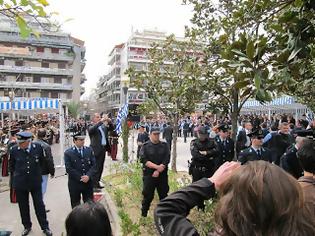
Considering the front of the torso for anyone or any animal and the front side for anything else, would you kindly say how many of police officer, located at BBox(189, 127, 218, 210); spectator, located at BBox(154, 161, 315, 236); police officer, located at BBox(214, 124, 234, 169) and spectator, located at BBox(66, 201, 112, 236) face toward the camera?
2

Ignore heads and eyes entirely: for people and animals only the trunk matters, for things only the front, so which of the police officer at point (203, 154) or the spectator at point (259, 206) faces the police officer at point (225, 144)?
the spectator

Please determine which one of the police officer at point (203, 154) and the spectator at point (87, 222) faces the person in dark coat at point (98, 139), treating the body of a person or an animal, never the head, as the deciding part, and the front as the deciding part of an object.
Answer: the spectator

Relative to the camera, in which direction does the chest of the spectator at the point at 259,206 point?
away from the camera

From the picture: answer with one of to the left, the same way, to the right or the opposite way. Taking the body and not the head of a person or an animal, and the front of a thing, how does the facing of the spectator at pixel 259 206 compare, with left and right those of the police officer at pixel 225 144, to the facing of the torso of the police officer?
the opposite way

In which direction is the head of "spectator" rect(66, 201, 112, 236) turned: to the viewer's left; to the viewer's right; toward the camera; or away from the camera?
away from the camera

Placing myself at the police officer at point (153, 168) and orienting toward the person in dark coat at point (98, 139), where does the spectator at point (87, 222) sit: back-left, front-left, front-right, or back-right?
back-left

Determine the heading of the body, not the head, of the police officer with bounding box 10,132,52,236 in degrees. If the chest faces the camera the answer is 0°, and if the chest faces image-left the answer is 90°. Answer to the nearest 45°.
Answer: approximately 0°

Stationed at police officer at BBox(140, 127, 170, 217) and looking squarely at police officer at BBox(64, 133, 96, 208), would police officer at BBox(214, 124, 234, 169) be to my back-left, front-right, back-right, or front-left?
back-right
